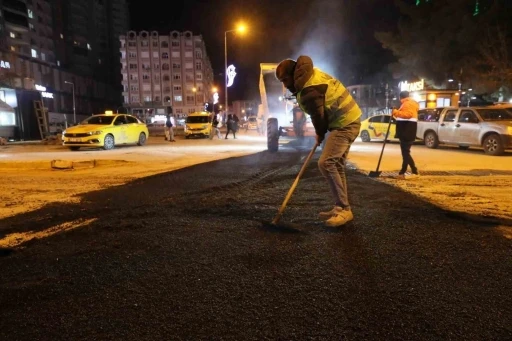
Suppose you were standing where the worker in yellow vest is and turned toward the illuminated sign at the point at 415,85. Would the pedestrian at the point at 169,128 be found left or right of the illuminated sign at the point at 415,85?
left

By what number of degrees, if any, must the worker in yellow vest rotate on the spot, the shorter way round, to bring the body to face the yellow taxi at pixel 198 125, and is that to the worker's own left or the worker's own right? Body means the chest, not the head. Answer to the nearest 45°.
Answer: approximately 90° to the worker's own right

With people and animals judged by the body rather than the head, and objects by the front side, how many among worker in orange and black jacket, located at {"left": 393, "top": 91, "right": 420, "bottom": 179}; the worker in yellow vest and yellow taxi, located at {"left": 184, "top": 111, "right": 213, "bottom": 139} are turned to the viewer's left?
2

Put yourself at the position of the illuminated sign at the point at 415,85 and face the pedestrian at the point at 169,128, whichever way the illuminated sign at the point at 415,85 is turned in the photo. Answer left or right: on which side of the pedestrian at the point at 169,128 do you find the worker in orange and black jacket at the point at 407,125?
left

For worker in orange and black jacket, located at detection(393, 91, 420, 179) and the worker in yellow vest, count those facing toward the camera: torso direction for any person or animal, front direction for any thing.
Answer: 0

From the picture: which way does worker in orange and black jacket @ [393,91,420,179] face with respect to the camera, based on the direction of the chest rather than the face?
to the viewer's left

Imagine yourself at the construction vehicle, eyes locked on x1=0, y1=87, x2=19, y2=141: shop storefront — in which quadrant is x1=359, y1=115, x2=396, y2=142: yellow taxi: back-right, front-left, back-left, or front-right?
back-right

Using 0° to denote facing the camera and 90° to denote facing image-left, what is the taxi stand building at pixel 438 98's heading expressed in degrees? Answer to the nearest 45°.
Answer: approximately 45°

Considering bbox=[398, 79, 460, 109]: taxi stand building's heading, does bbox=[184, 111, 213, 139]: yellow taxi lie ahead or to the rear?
ahead

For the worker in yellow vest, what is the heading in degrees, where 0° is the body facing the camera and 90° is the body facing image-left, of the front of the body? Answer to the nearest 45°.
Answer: approximately 90°

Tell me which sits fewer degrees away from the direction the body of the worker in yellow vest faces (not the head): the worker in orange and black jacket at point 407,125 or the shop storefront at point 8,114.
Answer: the shop storefront
